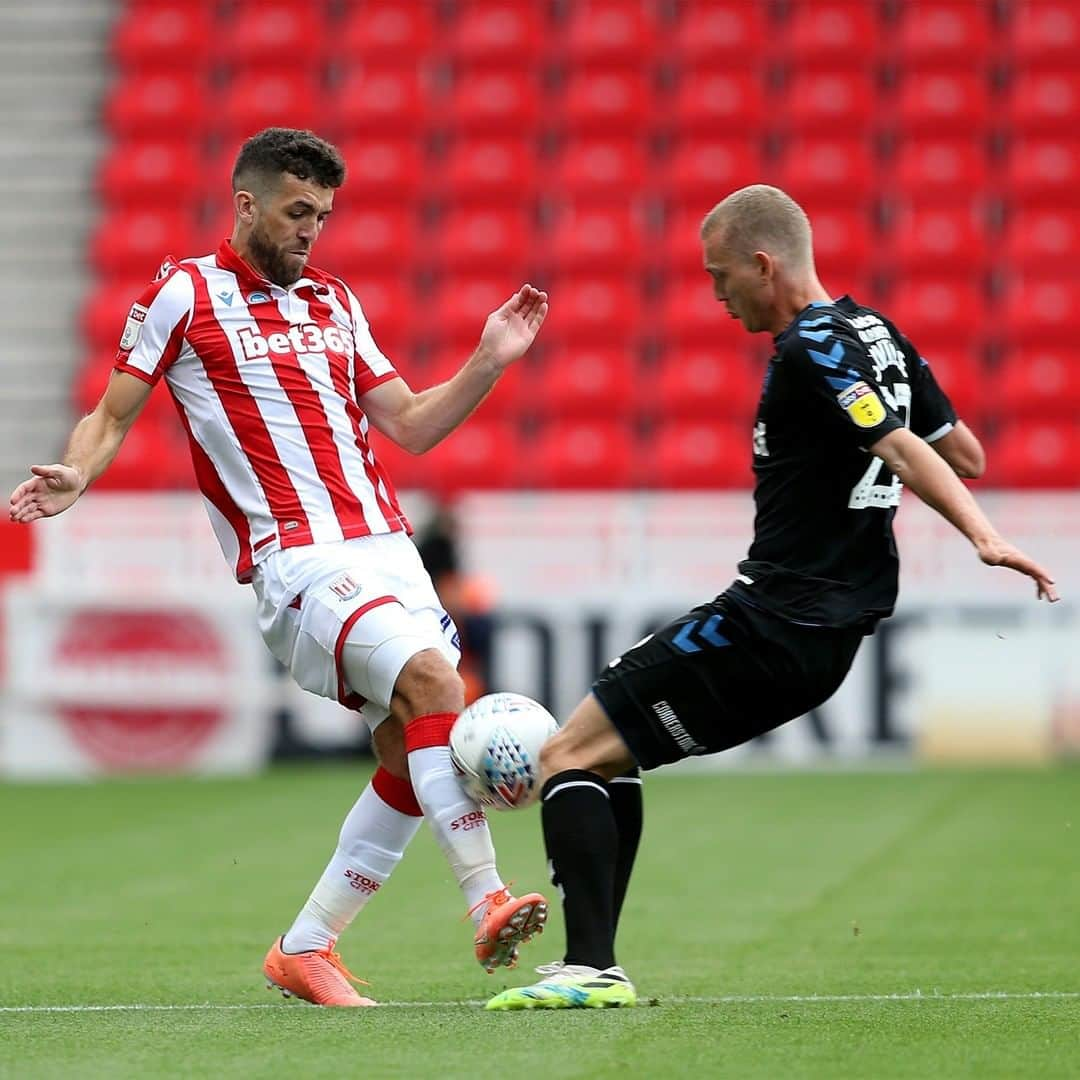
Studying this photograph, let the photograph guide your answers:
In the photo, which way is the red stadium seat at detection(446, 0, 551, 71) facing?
toward the camera

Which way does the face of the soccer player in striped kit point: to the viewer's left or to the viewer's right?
to the viewer's right

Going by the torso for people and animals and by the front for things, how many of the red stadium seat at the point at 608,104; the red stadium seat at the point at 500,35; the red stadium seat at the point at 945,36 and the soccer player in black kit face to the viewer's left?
1

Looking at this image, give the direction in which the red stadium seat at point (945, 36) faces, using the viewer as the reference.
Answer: facing the viewer

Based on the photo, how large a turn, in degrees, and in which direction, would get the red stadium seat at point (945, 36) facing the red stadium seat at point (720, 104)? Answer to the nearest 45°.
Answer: approximately 90° to its right

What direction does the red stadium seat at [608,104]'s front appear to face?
toward the camera

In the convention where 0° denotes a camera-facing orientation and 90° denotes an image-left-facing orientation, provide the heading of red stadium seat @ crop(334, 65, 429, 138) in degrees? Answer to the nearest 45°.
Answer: approximately 0°

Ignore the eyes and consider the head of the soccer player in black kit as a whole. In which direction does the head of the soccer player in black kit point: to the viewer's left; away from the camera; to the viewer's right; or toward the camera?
to the viewer's left

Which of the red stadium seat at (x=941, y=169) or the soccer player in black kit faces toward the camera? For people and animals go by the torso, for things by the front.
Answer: the red stadium seat

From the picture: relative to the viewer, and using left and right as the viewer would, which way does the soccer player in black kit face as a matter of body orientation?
facing to the left of the viewer

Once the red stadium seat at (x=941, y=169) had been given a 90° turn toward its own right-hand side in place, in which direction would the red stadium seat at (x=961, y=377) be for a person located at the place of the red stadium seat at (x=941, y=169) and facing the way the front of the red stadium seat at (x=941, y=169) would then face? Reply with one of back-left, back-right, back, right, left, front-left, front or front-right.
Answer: left

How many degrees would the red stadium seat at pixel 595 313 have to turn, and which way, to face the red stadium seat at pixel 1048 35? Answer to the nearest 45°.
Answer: approximately 90° to its left

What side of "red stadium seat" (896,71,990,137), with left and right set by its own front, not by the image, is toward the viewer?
front

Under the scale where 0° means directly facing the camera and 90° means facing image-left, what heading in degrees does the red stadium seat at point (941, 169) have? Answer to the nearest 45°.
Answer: approximately 0°

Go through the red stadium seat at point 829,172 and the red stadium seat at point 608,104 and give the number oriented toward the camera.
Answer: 2

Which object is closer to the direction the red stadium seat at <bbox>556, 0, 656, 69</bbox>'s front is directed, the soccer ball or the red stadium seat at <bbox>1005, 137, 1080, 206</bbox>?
the soccer ball

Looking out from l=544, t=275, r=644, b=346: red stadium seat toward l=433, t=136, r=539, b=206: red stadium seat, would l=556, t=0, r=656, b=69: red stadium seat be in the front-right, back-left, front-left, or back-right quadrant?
front-right
